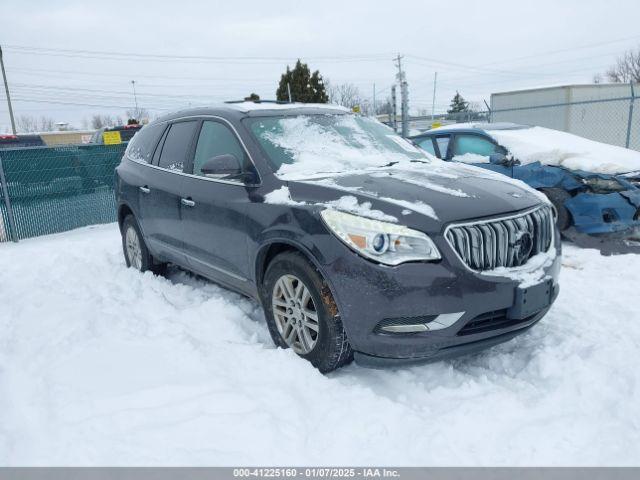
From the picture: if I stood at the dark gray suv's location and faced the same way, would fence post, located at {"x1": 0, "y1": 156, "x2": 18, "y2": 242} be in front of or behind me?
behind

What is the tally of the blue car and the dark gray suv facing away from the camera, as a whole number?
0

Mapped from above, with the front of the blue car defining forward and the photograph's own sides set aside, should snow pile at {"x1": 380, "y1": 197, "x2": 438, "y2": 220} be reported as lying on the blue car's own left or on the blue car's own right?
on the blue car's own right

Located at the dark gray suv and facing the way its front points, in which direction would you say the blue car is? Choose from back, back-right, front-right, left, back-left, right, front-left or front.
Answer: left

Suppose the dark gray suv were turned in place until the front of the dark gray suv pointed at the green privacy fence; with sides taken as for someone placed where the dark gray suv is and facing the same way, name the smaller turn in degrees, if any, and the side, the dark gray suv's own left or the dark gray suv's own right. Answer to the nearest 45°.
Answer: approximately 180°

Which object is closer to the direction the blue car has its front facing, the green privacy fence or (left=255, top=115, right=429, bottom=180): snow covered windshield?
the snow covered windshield

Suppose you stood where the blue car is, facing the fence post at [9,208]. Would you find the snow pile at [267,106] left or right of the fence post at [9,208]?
left

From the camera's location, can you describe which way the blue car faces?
facing the viewer and to the right of the viewer
